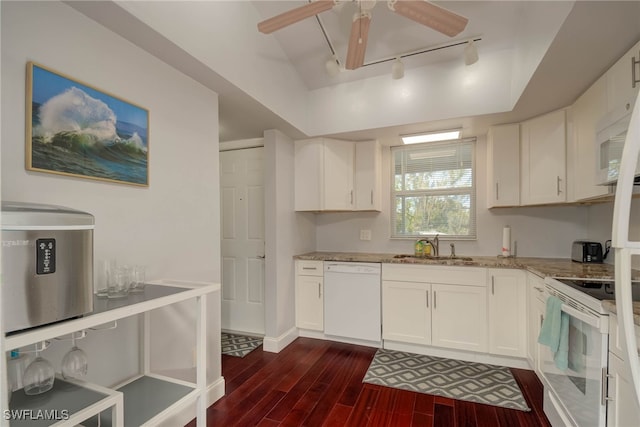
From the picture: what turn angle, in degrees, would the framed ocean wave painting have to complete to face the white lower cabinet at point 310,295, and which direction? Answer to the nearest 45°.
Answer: approximately 90° to its left

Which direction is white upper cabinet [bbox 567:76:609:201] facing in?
to the viewer's left

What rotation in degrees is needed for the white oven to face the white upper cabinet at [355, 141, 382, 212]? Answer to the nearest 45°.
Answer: approximately 90° to its right

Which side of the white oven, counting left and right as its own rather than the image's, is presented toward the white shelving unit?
front

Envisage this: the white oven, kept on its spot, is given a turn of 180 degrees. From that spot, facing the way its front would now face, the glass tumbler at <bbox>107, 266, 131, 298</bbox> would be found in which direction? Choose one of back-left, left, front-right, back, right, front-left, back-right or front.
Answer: back

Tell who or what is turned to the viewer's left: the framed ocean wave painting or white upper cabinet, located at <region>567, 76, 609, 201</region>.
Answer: the white upper cabinet

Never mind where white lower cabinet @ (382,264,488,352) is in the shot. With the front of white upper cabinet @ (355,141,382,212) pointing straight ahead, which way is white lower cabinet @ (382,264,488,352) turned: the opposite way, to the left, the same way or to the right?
the same way

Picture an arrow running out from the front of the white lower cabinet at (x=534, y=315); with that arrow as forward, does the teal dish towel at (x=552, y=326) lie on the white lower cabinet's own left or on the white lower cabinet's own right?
on the white lower cabinet's own left

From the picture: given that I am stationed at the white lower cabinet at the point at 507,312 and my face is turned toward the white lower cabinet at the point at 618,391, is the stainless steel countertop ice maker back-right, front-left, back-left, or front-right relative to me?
front-right

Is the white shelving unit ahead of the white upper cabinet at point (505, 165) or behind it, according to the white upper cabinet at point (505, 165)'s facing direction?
ahead

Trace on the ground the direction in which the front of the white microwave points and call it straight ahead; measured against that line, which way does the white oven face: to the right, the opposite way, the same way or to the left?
the same way

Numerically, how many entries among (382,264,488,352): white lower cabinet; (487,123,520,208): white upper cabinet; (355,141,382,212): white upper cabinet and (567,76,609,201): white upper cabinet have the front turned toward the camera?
3

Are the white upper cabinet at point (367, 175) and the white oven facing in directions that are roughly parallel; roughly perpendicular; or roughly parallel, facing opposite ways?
roughly perpendicular

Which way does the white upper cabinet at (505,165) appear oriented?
toward the camera
